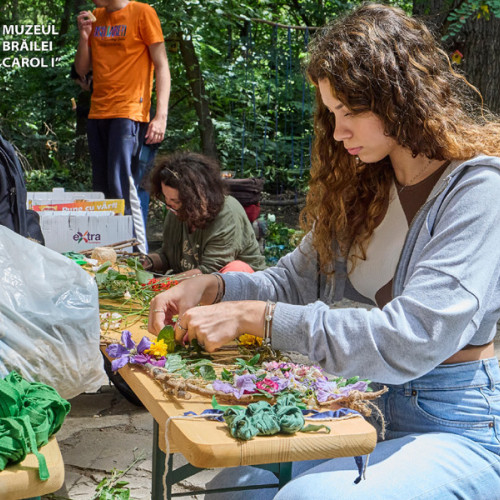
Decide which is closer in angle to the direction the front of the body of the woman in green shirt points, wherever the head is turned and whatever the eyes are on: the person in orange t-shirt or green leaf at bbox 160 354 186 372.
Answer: the green leaf

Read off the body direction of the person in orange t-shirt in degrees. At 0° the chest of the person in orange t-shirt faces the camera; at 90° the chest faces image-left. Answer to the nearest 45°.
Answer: approximately 45°

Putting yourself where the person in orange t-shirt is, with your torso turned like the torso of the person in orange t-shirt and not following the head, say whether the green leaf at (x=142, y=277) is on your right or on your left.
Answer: on your left

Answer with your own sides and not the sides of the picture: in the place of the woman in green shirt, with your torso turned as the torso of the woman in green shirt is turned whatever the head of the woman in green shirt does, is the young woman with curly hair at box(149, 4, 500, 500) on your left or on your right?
on your left

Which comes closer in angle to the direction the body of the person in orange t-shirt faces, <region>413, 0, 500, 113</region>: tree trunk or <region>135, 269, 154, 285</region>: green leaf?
the green leaf
